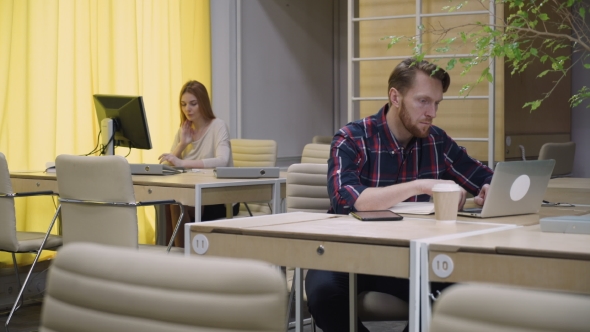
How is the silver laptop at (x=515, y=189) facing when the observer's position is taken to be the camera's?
facing away from the viewer and to the left of the viewer

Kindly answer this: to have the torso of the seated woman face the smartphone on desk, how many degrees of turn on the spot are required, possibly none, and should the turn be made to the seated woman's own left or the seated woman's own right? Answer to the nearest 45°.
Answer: approximately 45° to the seated woman's own left

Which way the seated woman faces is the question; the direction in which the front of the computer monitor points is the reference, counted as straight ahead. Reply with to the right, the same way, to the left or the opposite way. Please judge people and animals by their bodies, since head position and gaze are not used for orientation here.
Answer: the opposite way

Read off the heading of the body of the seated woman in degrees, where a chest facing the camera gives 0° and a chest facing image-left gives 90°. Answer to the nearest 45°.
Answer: approximately 45°

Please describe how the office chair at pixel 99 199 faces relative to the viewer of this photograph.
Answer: facing away from the viewer and to the right of the viewer

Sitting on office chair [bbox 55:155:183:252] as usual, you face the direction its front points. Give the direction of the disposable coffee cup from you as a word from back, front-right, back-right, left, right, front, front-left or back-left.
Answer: right

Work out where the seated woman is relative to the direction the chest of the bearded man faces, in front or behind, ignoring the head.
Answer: behind

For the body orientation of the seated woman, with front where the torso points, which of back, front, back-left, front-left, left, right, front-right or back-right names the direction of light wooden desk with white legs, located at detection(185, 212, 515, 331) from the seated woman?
front-left

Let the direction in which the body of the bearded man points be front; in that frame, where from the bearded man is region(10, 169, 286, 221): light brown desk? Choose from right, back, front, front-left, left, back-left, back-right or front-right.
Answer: back

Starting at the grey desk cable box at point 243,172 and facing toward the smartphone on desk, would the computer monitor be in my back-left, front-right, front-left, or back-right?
back-right

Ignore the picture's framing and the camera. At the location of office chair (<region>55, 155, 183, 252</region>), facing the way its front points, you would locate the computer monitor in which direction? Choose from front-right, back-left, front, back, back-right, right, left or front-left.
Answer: front-left

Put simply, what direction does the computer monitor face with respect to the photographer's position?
facing away from the viewer and to the right of the viewer

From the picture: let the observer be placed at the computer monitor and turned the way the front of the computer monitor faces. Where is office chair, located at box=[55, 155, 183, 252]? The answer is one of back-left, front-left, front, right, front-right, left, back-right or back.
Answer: back-right

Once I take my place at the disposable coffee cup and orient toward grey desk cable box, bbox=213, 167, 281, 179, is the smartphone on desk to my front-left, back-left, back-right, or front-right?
front-left

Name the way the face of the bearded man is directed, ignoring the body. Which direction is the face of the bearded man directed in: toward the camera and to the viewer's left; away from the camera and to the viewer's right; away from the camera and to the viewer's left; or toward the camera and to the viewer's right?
toward the camera and to the viewer's right

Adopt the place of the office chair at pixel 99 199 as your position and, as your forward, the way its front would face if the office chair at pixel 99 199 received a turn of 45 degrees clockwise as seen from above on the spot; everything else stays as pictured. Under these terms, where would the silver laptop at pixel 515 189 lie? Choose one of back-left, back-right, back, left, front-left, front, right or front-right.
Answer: front-right

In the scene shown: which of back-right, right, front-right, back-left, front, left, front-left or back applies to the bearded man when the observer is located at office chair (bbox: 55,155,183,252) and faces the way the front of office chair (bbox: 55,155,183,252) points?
right
